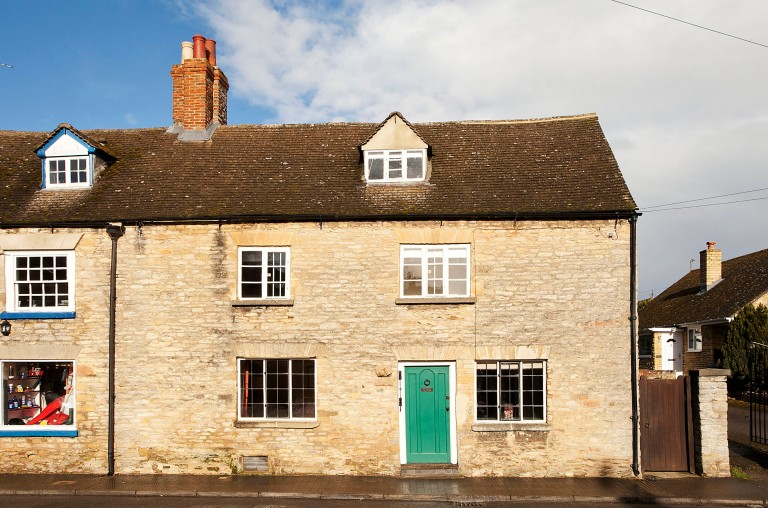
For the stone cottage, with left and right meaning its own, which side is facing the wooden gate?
left

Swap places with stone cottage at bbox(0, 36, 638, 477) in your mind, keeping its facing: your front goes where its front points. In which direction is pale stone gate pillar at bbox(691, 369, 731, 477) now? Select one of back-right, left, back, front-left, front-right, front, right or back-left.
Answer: left

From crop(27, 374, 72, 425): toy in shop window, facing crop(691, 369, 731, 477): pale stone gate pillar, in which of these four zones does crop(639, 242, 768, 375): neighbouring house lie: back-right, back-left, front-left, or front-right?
front-left

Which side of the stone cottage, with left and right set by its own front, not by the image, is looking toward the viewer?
front

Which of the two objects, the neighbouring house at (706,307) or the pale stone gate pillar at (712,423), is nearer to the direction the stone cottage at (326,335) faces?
the pale stone gate pillar
